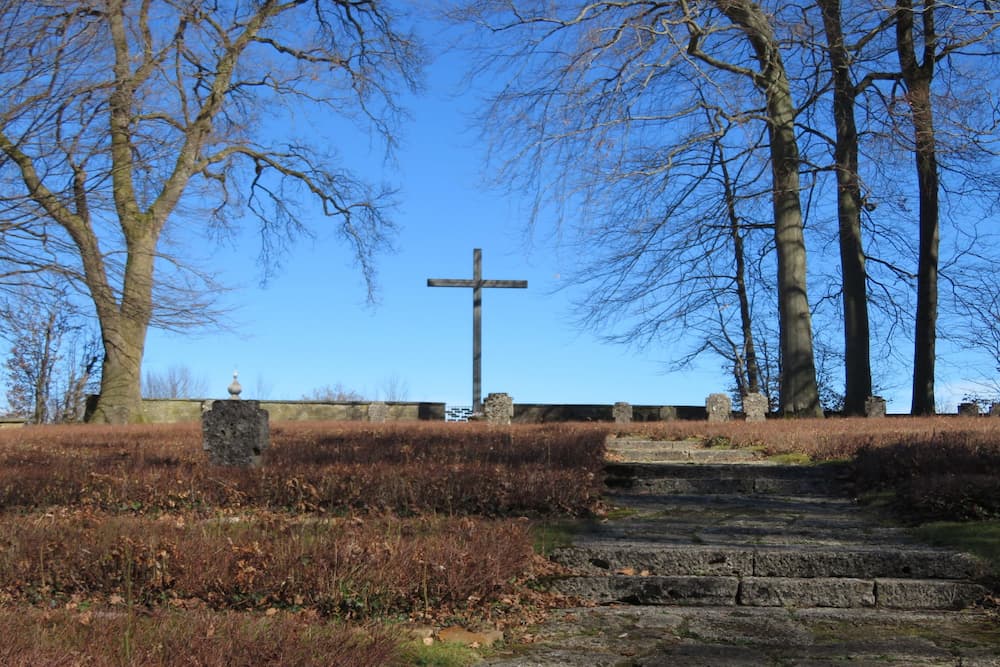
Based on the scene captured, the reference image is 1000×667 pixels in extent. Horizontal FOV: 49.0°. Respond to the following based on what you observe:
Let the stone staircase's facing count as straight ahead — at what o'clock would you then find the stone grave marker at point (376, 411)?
The stone grave marker is roughly at 5 o'clock from the stone staircase.

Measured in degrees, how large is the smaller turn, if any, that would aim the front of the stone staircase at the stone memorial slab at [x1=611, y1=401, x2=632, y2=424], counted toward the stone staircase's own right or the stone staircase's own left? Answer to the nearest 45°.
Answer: approximately 180°

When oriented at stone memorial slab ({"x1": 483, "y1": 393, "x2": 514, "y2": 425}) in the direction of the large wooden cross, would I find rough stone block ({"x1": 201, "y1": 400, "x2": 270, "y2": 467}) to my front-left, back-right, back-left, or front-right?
back-left

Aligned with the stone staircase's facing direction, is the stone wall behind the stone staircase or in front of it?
behind

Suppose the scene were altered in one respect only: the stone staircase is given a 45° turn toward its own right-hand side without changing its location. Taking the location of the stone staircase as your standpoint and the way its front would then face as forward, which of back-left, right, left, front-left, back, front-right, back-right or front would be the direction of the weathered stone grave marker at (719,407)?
back-right

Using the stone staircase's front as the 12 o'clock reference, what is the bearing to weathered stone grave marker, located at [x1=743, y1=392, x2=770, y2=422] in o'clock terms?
The weathered stone grave marker is roughly at 6 o'clock from the stone staircase.

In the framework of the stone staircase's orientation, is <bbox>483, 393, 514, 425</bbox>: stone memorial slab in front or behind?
behind

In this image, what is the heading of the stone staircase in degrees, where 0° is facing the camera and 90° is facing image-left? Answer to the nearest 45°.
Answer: approximately 0°
